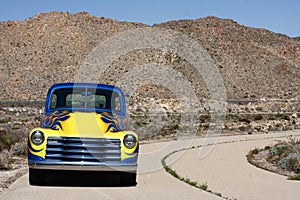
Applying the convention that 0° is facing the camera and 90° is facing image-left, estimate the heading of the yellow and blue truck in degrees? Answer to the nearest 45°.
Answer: approximately 0°
